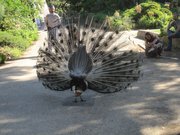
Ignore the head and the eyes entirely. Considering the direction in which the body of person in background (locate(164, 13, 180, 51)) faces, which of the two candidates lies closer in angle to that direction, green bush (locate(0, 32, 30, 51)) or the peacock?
the green bush

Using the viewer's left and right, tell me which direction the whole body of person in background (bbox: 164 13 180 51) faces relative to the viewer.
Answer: facing to the left of the viewer

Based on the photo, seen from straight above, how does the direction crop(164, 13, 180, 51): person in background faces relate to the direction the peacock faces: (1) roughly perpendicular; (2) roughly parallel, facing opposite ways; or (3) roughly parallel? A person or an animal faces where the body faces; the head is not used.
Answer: roughly perpendicular

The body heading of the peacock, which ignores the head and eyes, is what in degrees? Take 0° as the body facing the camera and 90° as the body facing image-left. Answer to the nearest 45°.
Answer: approximately 180°

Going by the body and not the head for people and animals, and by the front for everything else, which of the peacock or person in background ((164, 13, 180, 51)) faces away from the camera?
the peacock

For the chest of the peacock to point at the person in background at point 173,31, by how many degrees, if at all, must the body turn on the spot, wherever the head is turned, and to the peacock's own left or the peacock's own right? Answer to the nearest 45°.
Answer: approximately 45° to the peacock's own right

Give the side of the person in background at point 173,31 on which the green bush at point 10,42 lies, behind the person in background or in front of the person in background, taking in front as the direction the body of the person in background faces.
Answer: in front

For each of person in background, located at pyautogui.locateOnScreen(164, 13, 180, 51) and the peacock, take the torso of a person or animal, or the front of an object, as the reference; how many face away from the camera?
1

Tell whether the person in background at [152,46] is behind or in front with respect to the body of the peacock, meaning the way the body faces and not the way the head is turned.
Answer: in front

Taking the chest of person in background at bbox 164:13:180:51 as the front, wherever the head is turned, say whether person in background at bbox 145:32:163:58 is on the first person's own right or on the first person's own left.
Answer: on the first person's own left
